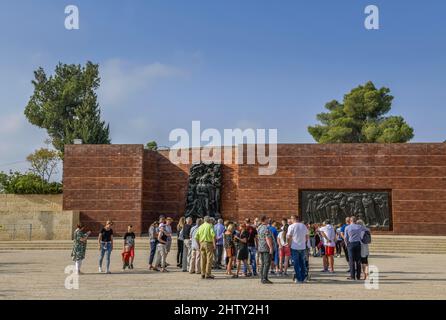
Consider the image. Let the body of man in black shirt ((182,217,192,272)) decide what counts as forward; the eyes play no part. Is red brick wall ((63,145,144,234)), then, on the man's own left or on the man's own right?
on the man's own left

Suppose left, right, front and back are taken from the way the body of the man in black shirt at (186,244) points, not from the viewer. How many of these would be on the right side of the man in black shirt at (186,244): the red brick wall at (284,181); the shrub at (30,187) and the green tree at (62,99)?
0

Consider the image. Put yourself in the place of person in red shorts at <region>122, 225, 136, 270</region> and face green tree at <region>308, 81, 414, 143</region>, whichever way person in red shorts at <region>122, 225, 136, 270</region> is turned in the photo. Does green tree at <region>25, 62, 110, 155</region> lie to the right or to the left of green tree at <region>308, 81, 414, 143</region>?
left

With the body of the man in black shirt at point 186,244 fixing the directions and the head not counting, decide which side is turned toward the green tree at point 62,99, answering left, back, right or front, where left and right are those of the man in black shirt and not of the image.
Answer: left

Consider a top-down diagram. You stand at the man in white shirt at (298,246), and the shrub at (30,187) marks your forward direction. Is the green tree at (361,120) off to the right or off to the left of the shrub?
right

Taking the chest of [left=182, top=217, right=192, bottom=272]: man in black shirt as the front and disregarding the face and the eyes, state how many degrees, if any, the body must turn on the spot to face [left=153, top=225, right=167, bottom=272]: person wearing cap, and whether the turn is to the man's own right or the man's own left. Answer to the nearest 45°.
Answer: approximately 180°

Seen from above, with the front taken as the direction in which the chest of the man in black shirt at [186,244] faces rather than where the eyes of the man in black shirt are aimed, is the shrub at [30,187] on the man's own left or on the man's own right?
on the man's own left

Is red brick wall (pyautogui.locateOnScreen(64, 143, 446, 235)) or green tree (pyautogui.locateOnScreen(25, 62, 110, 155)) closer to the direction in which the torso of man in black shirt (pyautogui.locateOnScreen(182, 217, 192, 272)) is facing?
the red brick wall

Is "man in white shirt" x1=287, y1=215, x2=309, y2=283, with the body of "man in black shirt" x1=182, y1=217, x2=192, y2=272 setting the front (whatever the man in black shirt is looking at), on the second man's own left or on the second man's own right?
on the second man's own right

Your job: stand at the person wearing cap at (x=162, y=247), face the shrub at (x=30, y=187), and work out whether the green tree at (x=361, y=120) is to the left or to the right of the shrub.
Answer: right

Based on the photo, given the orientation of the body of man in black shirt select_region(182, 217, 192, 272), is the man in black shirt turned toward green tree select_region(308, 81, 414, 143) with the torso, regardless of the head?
no

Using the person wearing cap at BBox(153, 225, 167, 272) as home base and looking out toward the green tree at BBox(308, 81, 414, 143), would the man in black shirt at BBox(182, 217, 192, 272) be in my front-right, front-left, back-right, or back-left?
front-right
